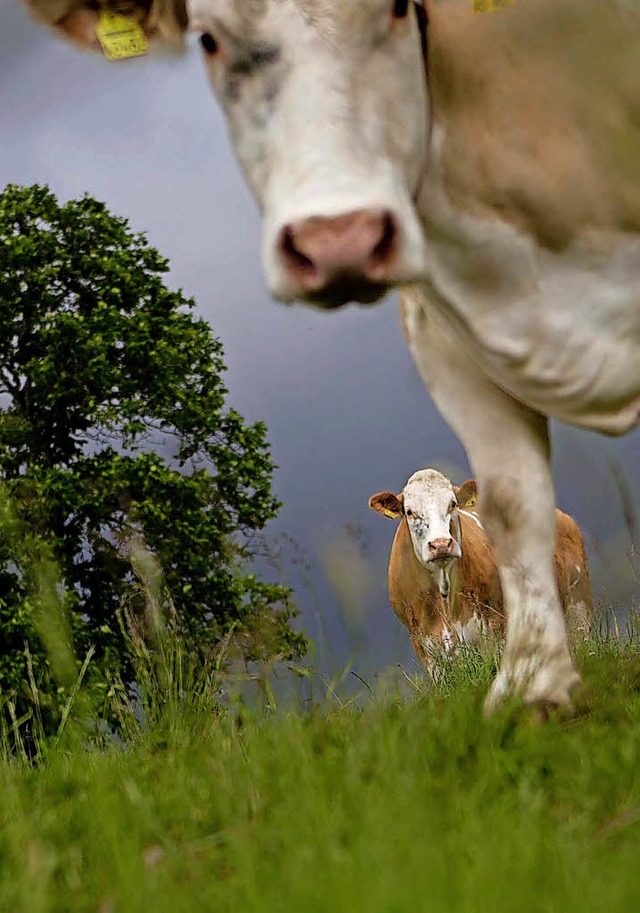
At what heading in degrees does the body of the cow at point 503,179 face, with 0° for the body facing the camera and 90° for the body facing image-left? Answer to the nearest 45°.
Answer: approximately 45°

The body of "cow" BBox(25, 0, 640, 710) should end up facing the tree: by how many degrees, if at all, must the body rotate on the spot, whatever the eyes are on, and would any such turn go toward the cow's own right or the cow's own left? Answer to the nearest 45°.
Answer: approximately 135° to the cow's own right

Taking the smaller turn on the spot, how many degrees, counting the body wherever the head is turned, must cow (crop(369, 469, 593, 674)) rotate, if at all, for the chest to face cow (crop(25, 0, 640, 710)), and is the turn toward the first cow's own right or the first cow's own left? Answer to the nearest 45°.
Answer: approximately 45° to the first cow's own left

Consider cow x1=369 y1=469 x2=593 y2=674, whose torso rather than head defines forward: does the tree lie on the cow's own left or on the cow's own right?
on the cow's own right

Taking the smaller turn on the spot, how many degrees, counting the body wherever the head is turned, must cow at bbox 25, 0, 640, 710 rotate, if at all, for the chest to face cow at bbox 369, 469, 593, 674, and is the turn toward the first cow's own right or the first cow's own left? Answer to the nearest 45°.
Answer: approximately 135° to the first cow's own right

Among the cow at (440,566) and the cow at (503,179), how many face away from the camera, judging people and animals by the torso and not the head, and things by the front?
0

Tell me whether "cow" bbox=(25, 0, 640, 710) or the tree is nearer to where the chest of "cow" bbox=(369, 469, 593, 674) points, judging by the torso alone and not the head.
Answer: the cow

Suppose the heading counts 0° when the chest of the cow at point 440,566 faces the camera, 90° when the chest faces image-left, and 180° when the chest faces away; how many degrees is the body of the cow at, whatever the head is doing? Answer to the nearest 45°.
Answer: approximately 45°
